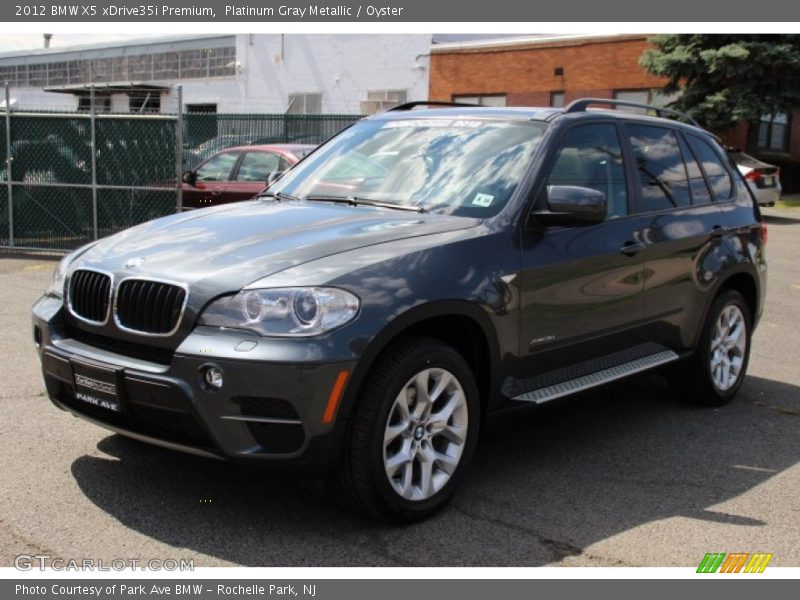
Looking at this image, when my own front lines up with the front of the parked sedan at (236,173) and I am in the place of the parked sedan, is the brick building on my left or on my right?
on my right

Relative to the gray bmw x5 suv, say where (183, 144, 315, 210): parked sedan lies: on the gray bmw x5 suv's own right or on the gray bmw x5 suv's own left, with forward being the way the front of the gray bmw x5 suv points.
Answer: on the gray bmw x5 suv's own right

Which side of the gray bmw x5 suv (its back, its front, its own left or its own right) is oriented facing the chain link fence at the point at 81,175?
right

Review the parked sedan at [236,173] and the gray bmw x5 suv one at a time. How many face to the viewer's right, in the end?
0

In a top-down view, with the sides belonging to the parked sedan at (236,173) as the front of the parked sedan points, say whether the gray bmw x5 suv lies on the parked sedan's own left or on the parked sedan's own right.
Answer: on the parked sedan's own left

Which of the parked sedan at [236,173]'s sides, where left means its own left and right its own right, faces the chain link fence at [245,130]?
right

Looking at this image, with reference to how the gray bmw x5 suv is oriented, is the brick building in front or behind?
behind

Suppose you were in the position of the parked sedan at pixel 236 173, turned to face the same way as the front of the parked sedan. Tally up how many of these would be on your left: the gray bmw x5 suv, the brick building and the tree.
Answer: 1

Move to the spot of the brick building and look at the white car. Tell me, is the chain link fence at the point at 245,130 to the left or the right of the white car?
right

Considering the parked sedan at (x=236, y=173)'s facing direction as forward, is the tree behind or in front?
behind

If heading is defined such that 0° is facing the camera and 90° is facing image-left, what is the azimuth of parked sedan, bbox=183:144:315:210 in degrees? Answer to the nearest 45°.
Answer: approximately 90°

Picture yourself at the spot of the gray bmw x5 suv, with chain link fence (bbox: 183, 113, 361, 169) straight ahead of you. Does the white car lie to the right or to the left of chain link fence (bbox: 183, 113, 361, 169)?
right

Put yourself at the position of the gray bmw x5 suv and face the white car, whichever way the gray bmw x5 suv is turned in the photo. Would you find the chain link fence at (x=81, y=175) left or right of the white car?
left

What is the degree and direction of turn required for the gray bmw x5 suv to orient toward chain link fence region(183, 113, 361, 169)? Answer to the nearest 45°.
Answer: approximately 135° to its right

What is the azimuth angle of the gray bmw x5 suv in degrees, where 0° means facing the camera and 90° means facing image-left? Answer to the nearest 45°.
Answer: approximately 45°
